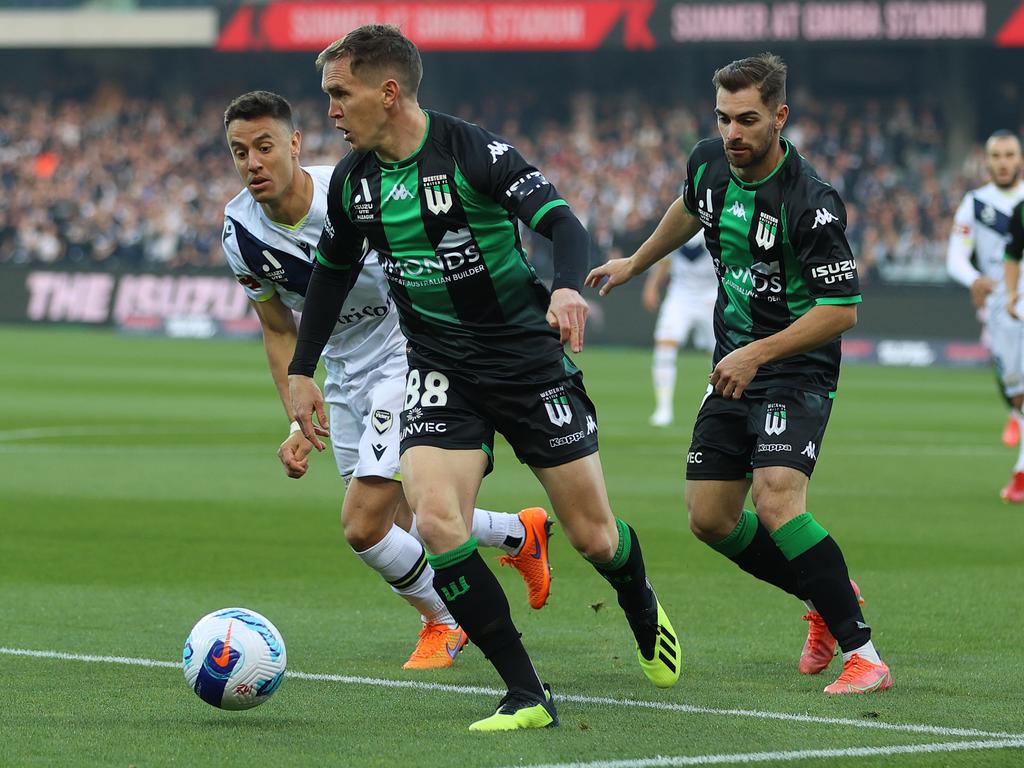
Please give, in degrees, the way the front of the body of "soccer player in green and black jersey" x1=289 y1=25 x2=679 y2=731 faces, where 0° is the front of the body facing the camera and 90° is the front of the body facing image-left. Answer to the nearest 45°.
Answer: approximately 45°

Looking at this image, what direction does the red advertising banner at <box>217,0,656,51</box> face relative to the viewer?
toward the camera

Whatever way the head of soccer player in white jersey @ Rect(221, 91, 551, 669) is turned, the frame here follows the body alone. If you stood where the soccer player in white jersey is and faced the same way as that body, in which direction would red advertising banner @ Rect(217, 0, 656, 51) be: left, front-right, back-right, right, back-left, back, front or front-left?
back-right

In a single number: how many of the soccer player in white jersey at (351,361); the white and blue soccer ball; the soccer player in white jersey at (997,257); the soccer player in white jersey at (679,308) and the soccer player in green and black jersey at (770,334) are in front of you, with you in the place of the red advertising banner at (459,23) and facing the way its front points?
5

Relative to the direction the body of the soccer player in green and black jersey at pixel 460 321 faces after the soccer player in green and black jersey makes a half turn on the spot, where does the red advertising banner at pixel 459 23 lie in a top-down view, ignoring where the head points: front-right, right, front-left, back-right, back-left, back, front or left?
front-left

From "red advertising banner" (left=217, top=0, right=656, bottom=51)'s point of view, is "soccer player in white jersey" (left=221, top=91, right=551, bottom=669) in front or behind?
in front

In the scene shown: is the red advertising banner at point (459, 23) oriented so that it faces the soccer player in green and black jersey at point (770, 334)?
yes

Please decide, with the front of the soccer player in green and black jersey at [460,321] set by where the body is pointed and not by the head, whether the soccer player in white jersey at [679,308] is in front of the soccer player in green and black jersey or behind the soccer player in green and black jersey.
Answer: behind

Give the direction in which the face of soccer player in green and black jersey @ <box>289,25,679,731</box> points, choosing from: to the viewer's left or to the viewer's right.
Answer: to the viewer's left

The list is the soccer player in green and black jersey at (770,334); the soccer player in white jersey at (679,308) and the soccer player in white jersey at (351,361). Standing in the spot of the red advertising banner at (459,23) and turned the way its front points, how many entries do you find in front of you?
3
